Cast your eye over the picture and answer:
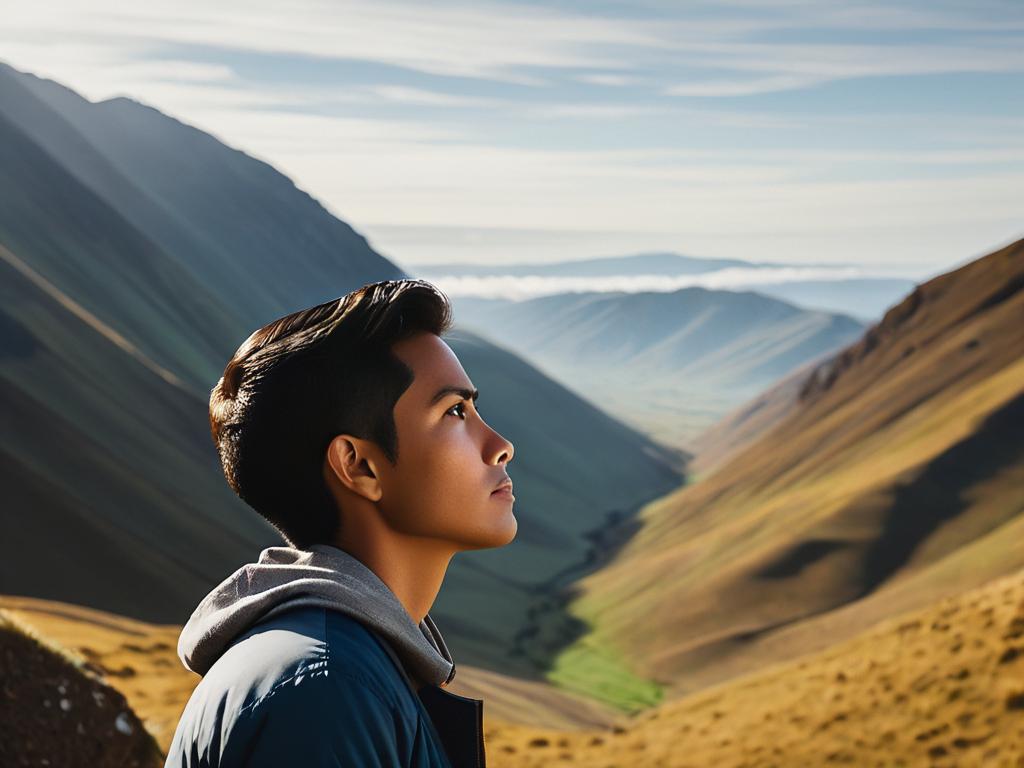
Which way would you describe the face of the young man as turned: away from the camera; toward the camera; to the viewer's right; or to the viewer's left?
to the viewer's right

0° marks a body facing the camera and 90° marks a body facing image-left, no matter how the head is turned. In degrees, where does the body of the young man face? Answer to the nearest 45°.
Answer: approximately 270°
